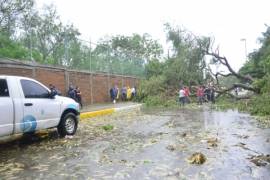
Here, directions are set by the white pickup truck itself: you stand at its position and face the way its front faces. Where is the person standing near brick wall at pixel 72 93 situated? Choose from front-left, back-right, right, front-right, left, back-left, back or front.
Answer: front-left

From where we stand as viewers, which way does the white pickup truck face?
facing away from the viewer and to the right of the viewer

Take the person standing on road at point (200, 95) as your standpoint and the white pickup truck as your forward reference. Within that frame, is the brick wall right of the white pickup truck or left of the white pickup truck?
right

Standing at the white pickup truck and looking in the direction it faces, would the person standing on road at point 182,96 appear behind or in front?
in front
